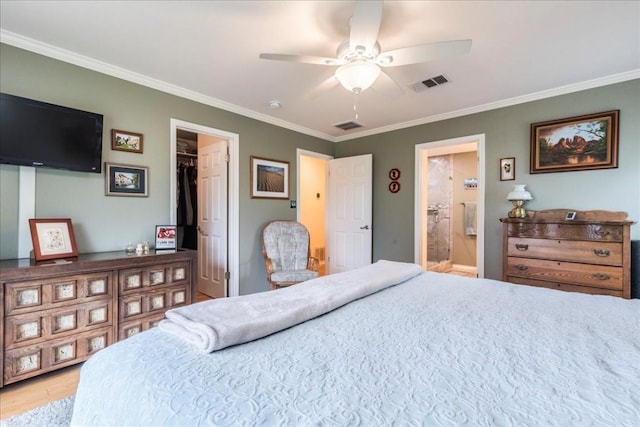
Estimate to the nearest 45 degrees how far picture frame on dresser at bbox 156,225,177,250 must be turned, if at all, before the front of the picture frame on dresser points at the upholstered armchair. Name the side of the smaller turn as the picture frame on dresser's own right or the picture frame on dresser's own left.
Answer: approximately 90° to the picture frame on dresser's own left

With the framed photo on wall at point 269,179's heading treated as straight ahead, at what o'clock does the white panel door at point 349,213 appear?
The white panel door is roughly at 10 o'clock from the framed photo on wall.

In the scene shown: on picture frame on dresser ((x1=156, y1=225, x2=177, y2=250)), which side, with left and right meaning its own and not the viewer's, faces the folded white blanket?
front

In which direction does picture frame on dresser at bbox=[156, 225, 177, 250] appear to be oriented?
toward the camera

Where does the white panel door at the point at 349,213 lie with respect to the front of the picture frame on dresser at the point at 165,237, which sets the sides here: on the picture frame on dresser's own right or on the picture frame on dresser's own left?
on the picture frame on dresser's own left

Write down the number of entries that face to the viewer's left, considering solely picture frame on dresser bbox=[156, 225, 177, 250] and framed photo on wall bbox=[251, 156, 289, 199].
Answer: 0

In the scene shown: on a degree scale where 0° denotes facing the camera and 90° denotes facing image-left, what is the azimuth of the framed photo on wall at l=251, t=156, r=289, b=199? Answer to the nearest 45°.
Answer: approximately 315°

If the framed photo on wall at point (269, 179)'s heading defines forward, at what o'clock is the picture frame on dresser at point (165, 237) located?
The picture frame on dresser is roughly at 3 o'clock from the framed photo on wall.

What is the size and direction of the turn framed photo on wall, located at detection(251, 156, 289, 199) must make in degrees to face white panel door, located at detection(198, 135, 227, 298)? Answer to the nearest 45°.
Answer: approximately 135° to its right

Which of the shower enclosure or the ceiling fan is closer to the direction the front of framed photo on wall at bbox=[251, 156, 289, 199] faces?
the ceiling fan
